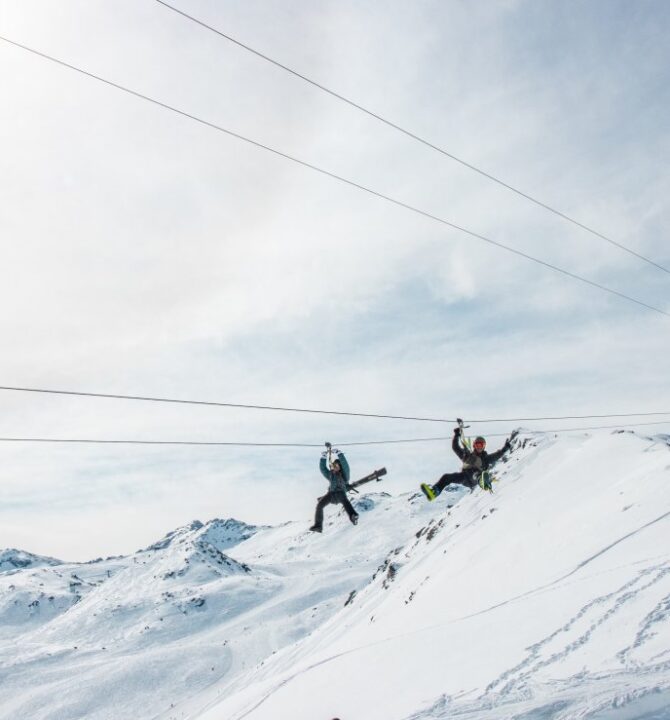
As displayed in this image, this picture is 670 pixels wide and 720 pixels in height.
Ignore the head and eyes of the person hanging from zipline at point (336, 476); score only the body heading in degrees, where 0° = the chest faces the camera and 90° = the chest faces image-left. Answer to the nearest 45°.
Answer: approximately 45°

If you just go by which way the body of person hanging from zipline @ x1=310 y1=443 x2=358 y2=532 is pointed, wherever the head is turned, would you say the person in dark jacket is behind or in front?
behind
